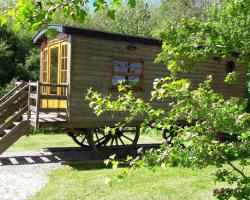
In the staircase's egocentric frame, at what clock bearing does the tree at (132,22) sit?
The tree is roughly at 4 o'clock from the staircase.

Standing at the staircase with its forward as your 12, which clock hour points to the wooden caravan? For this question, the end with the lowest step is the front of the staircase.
The wooden caravan is roughly at 6 o'clock from the staircase.

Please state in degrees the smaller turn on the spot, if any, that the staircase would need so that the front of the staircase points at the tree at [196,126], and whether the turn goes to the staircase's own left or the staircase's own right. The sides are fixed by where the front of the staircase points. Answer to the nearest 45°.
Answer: approximately 90° to the staircase's own left

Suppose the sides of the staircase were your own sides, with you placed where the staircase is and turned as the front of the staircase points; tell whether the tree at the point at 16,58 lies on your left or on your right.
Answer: on your right

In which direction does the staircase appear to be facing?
to the viewer's left
